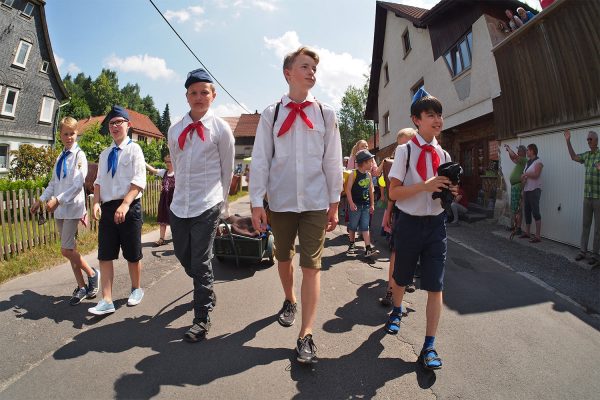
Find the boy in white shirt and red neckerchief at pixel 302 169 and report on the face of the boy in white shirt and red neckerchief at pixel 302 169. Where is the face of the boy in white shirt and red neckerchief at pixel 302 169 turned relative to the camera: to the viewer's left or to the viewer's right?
to the viewer's right

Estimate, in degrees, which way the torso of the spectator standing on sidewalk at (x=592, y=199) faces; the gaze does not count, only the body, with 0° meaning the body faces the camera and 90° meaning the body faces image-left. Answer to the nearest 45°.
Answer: approximately 45°

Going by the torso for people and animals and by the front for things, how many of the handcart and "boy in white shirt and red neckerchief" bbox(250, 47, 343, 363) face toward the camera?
2

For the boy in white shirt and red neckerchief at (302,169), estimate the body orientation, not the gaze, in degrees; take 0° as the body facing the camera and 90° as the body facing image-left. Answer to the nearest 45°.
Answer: approximately 0°

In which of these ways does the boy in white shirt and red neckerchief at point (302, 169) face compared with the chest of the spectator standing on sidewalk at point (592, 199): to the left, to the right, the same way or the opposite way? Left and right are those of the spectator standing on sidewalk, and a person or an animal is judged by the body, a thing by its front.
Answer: to the left

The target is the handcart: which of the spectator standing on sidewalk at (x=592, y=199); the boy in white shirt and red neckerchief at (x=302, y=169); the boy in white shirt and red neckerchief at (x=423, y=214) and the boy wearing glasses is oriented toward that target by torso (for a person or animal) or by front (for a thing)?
the spectator standing on sidewalk

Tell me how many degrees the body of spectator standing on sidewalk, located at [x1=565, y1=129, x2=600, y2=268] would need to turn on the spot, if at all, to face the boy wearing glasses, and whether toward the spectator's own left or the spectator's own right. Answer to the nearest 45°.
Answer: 0° — they already face them

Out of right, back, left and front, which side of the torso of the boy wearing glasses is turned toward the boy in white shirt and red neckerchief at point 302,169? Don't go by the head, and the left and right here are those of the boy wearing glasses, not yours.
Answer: left
